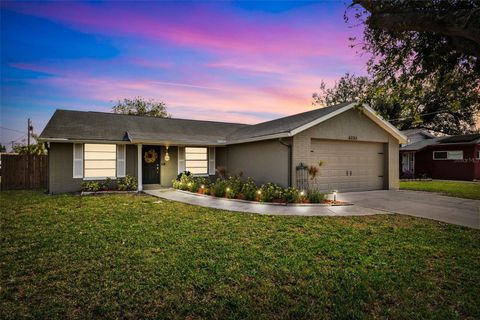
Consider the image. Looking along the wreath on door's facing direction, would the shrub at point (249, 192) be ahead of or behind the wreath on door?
ahead

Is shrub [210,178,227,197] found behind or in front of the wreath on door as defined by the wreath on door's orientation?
in front

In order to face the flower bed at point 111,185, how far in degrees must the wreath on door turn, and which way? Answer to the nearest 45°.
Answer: approximately 45° to its right

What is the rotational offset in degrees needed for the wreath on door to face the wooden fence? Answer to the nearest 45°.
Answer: approximately 90° to its right

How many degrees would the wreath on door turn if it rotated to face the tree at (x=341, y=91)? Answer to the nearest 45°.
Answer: approximately 135° to its left

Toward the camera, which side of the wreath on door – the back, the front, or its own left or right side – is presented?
front

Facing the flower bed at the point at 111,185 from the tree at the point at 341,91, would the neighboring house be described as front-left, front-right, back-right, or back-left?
front-left

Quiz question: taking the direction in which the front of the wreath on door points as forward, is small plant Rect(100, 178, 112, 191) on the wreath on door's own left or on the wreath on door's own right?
on the wreath on door's own right

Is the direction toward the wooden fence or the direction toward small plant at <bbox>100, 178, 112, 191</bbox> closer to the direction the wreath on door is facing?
the small plant

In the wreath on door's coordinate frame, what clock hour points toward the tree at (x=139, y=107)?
The tree is roughly at 6 o'clock from the wreath on door.

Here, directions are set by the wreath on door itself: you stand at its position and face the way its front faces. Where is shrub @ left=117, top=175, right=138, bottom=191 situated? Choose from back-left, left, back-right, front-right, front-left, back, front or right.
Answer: front-right
